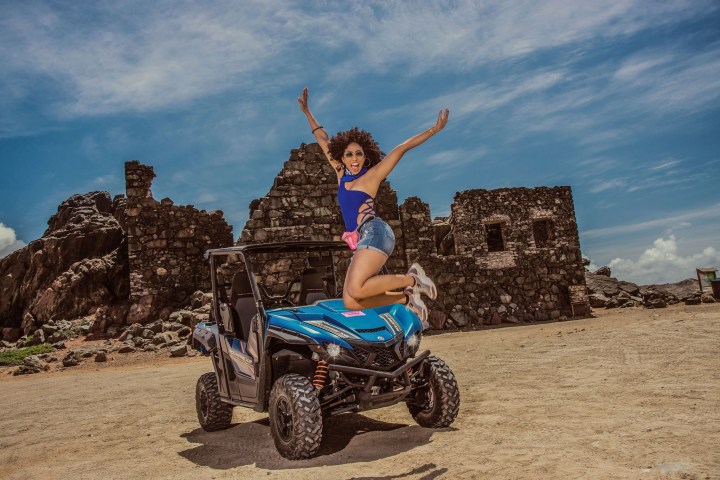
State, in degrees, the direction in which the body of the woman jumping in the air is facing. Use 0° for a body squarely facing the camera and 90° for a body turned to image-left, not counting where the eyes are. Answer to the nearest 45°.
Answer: approximately 45°

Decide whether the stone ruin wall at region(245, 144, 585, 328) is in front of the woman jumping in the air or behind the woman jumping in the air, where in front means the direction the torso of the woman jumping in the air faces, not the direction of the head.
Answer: behind

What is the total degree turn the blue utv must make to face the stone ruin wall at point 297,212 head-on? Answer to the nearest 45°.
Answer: approximately 135° to its left

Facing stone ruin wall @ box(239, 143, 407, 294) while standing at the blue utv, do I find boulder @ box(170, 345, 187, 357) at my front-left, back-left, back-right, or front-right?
front-left

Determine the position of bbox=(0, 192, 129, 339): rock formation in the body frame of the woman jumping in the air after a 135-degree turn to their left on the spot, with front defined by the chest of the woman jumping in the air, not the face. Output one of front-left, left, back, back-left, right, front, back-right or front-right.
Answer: back-left

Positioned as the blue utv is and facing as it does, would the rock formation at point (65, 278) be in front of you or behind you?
behind

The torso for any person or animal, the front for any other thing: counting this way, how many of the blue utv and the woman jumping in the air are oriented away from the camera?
0

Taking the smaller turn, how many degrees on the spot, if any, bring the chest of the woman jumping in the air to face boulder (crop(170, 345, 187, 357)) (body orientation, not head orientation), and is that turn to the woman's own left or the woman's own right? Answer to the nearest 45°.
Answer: approximately 90° to the woman's own right

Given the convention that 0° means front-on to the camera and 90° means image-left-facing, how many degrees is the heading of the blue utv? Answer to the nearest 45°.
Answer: approximately 315°

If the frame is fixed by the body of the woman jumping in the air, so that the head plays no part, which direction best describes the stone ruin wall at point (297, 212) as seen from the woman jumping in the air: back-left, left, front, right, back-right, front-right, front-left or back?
back-right

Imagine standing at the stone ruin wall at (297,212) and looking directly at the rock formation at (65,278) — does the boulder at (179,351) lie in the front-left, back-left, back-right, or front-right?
front-left

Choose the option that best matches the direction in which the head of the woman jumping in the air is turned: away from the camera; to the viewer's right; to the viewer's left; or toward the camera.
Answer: toward the camera
